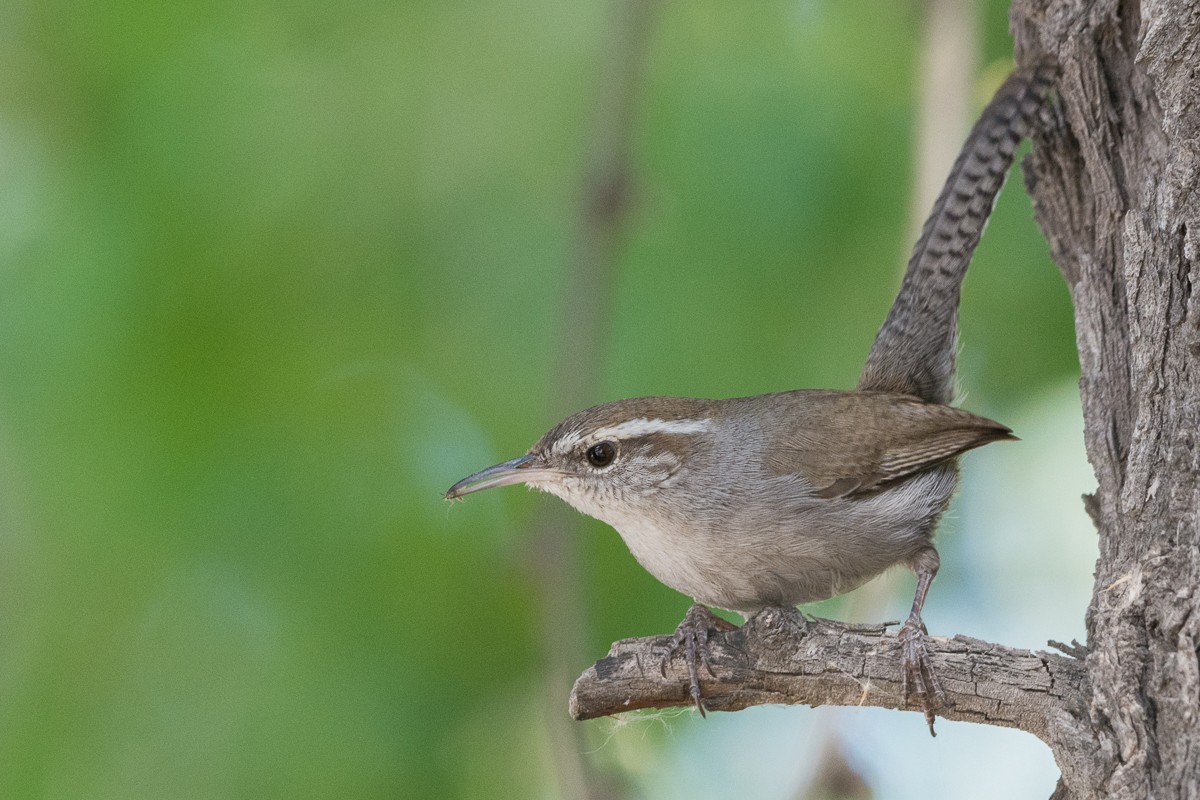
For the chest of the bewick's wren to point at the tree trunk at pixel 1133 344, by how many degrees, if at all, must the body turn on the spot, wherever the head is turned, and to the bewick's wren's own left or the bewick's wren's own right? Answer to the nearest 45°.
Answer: approximately 135° to the bewick's wren's own left

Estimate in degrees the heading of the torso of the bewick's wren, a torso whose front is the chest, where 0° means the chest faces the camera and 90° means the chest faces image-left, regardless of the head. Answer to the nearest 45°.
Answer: approximately 90°
